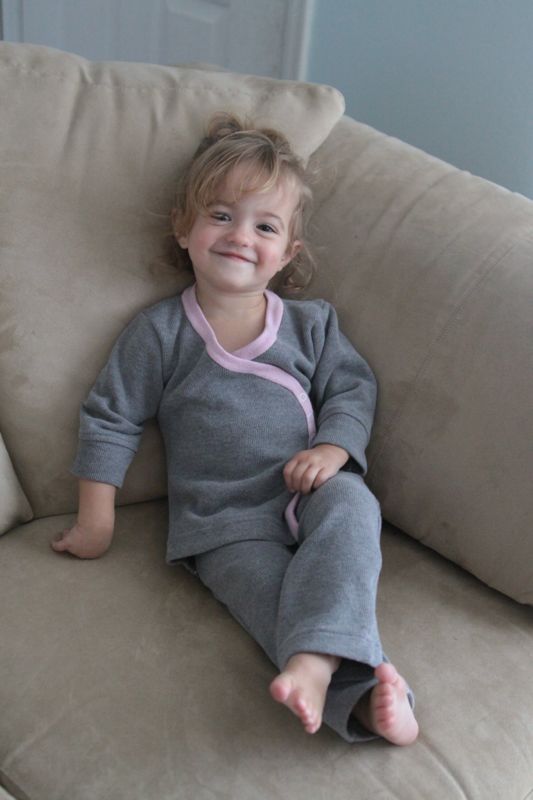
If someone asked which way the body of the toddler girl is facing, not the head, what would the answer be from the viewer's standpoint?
toward the camera

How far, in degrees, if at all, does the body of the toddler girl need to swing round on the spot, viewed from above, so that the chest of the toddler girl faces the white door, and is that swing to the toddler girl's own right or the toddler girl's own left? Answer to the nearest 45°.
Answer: approximately 180°
